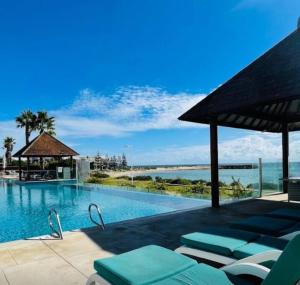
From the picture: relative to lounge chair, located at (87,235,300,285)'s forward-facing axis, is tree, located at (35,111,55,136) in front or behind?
in front

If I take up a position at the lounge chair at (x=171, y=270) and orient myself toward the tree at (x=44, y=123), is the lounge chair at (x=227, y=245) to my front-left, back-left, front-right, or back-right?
front-right

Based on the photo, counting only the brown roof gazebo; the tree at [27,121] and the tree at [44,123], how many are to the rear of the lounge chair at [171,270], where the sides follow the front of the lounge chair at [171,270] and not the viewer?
0

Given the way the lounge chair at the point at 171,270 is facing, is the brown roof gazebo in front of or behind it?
in front

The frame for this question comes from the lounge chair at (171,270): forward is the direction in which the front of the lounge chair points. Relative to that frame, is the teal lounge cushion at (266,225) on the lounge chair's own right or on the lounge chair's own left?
on the lounge chair's own right

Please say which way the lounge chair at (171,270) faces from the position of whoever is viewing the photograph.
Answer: facing away from the viewer and to the left of the viewer
